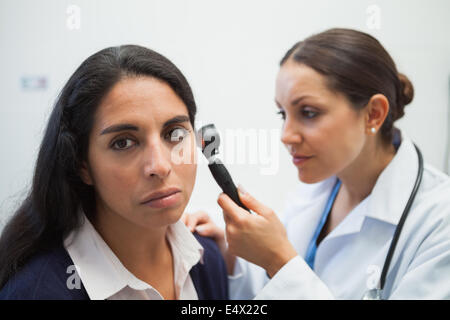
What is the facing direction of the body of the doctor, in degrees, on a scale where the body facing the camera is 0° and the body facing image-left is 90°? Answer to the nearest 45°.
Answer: approximately 45°
